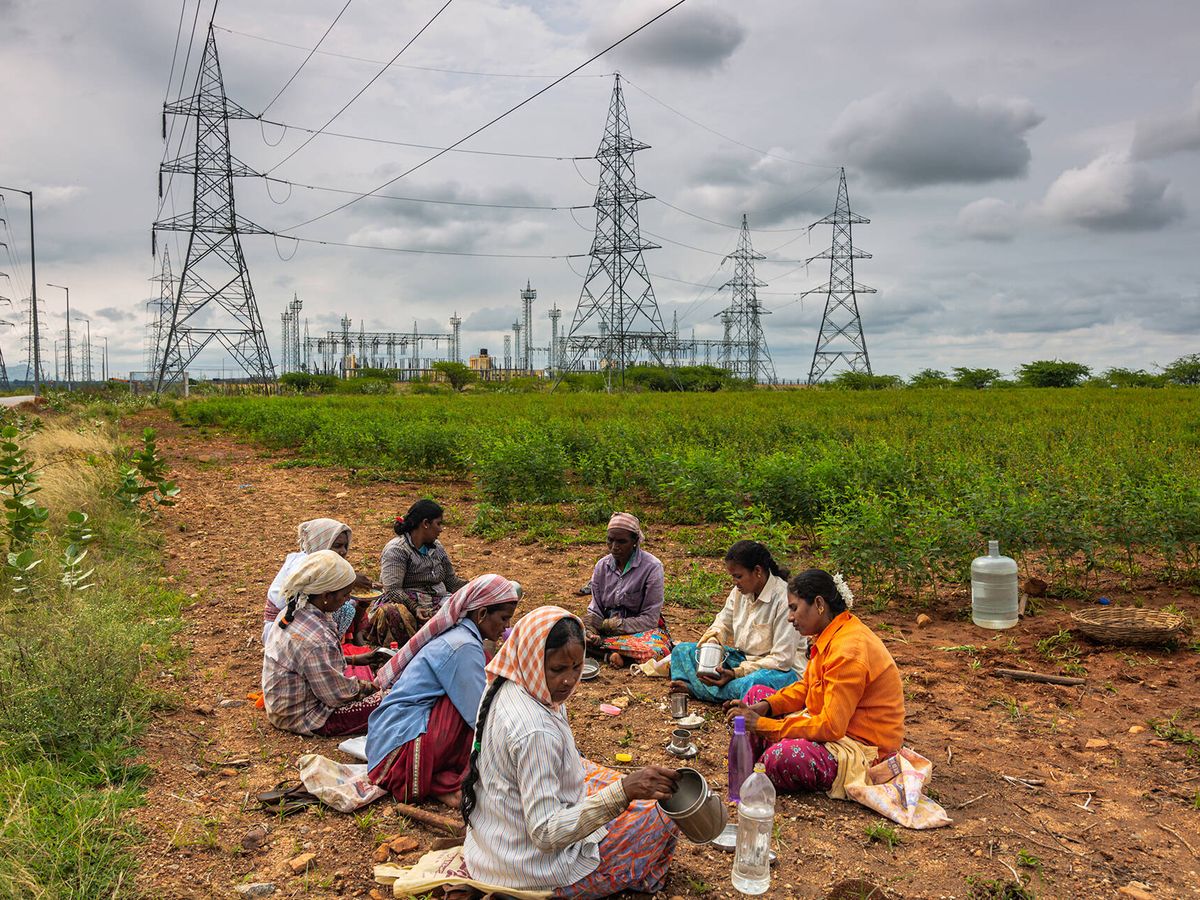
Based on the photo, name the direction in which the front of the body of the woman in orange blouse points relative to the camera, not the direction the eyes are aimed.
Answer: to the viewer's left

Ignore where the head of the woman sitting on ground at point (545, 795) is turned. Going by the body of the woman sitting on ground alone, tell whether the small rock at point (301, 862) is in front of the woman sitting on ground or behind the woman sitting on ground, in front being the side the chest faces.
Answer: behind

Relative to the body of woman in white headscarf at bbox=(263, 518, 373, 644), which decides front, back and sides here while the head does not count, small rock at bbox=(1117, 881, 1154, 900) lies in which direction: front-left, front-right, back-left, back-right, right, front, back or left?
front-right

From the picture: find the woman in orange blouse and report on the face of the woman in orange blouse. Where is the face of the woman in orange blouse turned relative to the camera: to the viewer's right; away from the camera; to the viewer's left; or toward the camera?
to the viewer's left

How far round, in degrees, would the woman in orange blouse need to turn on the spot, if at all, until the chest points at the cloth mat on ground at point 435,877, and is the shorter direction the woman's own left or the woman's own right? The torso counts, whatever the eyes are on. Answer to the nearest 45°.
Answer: approximately 45° to the woman's own left

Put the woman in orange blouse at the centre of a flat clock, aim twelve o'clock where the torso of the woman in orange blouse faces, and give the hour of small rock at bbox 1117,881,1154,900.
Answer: The small rock is roughly at 7 o'clock from the woman in orange blouse.

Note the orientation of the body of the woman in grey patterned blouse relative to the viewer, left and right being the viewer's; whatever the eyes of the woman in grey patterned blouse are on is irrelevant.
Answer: facing the viewer and to the right of the viewer

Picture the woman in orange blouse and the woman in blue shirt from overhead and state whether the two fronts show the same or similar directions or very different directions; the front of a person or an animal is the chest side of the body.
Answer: very different directions

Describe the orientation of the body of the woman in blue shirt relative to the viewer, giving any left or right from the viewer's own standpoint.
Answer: facing to the right of the viewer

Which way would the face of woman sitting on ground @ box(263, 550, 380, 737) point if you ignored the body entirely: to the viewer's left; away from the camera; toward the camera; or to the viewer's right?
to the viewer's right

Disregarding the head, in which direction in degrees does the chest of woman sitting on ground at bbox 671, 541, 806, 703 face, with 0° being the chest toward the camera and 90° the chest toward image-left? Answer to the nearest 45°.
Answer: approximately 45°
